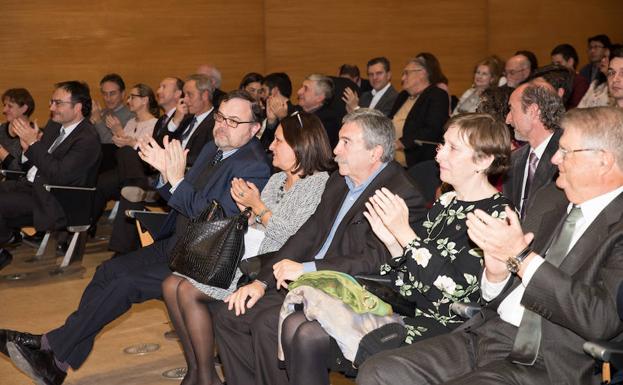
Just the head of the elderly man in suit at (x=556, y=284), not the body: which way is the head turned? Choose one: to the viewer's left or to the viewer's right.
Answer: to the viewer's left

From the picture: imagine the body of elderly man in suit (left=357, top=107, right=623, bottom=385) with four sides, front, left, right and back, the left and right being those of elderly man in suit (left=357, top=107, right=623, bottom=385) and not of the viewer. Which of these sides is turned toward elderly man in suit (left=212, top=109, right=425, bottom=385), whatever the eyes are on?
right

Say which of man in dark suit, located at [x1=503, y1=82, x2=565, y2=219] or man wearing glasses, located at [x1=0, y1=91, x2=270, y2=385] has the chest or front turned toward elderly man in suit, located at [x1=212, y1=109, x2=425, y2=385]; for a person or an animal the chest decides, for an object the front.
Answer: the man in dark suit

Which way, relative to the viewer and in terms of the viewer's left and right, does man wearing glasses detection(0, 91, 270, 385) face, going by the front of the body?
facing the viewer and to the left of the viewer

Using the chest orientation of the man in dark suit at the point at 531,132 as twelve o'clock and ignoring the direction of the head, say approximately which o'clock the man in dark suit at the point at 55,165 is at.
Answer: the man in dark suit at the point at 55,165 is roughly at 2 o'clock from the man in dark suit at the point at 531,132.

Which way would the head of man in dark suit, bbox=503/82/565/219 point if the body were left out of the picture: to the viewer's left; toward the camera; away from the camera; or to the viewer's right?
to the viewer's left

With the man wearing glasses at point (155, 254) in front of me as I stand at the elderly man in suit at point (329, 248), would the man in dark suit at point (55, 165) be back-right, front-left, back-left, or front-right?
front-right

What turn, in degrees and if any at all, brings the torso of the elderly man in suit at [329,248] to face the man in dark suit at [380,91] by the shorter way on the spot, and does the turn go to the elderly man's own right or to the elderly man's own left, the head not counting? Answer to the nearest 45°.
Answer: approximately 135° to the elderly man's own right

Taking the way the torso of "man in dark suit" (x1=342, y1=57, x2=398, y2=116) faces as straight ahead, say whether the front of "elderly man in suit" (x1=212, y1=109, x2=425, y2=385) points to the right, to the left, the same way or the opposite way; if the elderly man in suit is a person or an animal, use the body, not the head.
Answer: the same way

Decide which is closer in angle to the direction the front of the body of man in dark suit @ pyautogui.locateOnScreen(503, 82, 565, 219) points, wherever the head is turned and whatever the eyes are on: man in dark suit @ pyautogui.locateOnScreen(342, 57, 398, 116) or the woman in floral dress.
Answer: the woman in floral dress

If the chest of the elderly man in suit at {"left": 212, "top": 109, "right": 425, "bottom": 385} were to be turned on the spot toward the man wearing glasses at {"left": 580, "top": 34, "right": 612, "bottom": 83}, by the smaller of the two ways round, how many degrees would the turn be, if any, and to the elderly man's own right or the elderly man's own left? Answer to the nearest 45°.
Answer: approximately 180°

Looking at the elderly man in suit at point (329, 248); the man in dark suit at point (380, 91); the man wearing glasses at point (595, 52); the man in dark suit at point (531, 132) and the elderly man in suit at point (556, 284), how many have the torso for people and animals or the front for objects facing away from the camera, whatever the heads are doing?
0

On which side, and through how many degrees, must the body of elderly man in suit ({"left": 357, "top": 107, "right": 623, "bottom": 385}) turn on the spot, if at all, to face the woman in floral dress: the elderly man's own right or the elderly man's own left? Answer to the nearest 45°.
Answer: approximately 90° to the elderly man's own right
